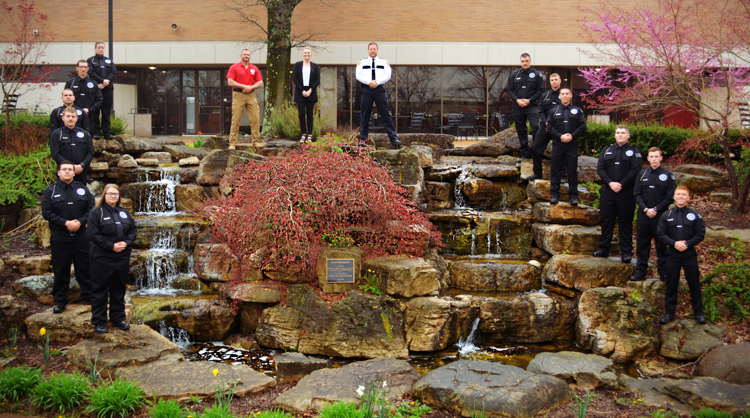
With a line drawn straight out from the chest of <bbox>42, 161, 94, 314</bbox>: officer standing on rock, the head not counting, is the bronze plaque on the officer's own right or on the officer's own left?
on the officer's own left

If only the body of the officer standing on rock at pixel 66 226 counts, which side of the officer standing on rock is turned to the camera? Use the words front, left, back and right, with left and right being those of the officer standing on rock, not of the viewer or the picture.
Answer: front

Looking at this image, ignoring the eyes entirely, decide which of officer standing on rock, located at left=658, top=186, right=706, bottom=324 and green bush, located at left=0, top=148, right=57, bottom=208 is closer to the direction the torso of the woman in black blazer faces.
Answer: the officer standing on rock

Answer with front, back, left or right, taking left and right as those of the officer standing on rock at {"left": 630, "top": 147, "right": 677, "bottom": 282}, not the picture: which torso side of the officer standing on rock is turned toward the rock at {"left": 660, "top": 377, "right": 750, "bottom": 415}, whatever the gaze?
front

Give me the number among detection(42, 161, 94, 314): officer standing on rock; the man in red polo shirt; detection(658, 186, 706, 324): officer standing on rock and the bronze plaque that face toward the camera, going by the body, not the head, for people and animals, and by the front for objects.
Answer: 4

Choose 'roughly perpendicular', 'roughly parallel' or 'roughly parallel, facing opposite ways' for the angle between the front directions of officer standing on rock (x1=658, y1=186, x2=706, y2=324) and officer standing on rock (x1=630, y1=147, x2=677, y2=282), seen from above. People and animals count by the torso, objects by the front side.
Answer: roughly parallel

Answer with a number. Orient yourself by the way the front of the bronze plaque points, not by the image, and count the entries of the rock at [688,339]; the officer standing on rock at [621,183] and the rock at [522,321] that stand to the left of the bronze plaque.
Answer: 3

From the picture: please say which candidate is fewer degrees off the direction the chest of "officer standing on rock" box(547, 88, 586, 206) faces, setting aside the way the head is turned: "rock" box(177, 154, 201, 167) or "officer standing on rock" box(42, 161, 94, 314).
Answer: the officer standing on rock

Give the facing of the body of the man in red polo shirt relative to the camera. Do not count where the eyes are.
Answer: toward the camera

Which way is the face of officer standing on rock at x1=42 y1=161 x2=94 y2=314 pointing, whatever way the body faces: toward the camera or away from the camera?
toward the camera

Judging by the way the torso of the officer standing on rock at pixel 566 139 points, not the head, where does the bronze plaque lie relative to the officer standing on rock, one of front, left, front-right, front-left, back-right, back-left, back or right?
front-right

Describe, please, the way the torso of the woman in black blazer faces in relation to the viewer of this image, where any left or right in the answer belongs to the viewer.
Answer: facing the viewer

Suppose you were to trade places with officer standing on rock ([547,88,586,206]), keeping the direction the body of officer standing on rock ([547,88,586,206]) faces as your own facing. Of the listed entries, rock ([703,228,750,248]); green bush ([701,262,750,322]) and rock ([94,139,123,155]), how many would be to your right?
1

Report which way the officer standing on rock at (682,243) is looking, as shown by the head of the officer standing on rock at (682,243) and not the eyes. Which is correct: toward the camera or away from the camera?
toward the camera

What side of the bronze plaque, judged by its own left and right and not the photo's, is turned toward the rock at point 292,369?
front
